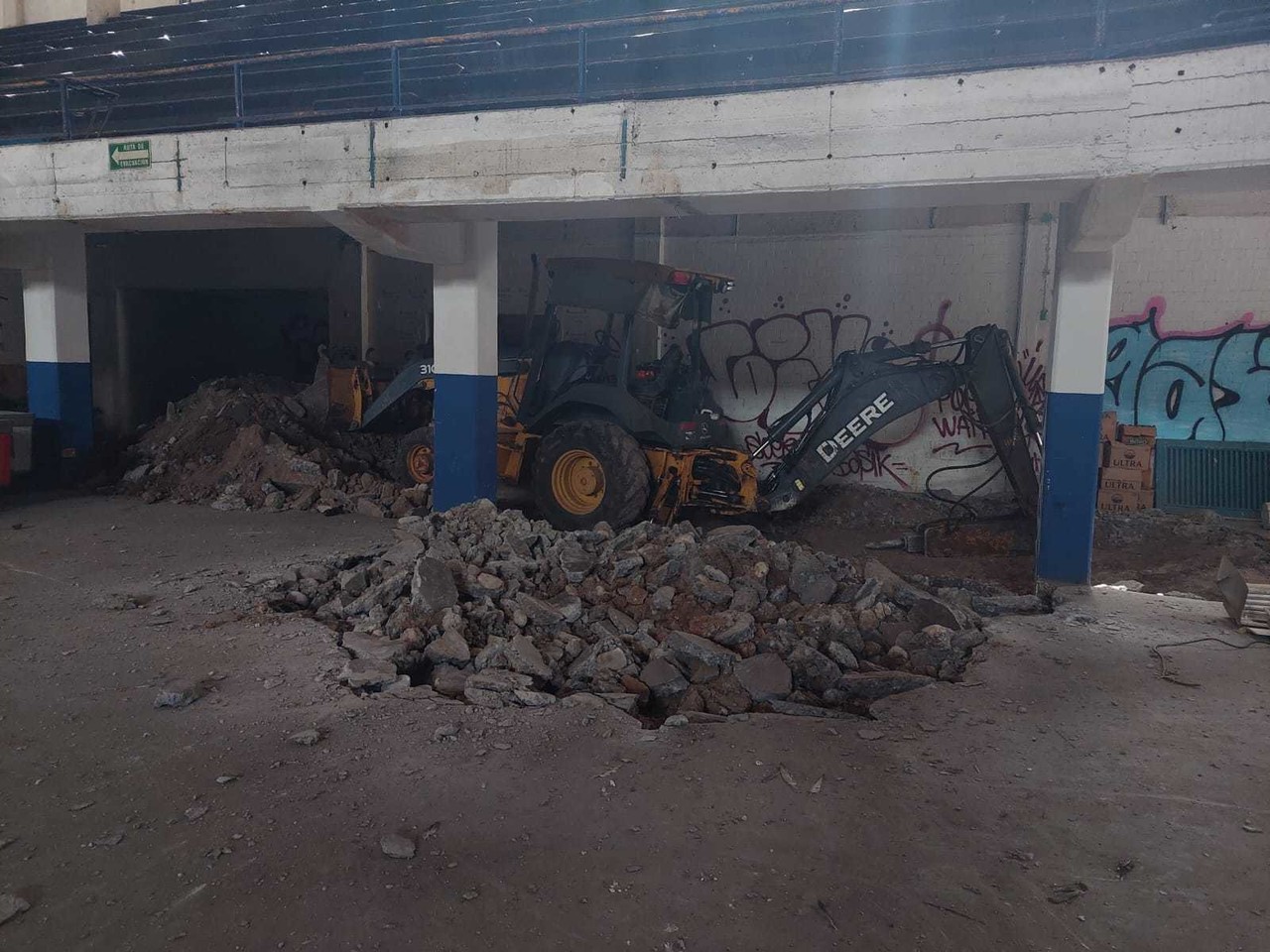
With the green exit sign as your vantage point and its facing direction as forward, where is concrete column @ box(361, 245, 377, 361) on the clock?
The concrete column is roughly at 7 o'clock from the green exit sign.

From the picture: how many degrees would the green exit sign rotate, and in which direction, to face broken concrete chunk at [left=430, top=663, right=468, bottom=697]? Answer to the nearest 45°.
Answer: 0° — it already faces it

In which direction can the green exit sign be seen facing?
toward the camera

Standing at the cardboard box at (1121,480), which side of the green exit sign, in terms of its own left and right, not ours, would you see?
left

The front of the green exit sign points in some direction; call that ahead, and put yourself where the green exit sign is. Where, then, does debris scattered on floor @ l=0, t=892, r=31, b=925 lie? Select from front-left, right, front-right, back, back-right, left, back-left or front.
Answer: front

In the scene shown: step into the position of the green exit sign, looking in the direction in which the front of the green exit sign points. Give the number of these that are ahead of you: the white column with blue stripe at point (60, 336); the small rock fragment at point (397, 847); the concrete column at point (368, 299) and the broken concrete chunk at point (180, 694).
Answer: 2

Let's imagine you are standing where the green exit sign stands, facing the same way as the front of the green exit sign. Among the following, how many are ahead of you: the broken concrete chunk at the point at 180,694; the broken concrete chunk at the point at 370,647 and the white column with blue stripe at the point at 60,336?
2

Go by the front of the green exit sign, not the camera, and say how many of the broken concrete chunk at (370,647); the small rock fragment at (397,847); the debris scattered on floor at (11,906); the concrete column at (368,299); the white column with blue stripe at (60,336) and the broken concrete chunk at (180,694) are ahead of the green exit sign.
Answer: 4

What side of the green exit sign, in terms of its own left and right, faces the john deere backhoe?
left

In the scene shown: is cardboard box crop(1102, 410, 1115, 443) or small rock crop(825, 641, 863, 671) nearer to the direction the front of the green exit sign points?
the small rock

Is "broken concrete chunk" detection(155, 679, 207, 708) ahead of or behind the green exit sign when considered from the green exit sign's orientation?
ahead

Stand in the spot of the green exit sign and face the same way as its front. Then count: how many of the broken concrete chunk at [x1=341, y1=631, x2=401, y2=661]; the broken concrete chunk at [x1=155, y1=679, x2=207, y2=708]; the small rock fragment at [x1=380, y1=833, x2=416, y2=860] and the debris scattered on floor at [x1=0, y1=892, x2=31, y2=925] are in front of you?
4

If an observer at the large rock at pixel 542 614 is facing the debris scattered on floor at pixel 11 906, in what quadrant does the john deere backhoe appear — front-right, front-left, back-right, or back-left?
back-right

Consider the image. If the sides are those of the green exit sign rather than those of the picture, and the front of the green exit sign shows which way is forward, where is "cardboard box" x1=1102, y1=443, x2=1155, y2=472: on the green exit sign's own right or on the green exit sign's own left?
on the green exit sign's own left

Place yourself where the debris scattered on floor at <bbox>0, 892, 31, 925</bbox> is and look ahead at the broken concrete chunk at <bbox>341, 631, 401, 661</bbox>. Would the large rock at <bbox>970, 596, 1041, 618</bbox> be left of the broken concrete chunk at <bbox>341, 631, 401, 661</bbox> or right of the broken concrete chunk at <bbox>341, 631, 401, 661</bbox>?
right

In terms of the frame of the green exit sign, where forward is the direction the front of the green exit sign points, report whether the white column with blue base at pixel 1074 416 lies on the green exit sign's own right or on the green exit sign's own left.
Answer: on the green exit sign's own left

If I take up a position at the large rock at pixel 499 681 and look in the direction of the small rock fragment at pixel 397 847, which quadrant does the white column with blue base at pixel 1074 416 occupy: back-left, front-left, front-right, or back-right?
back-left
